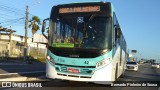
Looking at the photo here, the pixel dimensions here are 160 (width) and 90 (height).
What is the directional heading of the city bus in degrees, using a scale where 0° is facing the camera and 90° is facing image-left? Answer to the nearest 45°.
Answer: approximately 0°
